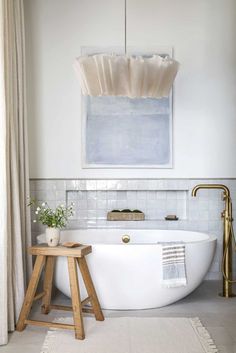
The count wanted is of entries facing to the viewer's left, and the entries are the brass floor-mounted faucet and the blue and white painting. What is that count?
1

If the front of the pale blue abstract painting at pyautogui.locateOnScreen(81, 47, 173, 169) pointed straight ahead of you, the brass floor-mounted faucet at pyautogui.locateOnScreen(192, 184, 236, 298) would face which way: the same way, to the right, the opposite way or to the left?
to the right

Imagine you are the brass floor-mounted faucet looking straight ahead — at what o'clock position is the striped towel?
The striped towel is roughly at 10 o'clock from the brass floor-mounted faucet.

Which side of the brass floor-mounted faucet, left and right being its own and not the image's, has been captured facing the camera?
left

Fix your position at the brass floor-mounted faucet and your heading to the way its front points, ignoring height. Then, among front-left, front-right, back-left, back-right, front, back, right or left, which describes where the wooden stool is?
front-left

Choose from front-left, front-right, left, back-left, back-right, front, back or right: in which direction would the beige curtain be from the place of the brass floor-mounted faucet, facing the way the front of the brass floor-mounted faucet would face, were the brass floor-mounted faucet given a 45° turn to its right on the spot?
left

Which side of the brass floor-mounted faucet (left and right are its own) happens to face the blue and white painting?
front

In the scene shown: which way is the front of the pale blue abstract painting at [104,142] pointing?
toward the camera

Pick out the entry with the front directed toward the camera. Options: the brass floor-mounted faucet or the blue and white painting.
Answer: the blue and white painting

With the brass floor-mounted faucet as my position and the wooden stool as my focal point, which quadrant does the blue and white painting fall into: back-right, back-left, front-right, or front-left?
front-right

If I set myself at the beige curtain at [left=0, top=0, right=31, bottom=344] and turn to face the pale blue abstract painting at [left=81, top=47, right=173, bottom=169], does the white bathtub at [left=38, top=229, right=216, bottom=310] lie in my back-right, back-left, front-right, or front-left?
front-right

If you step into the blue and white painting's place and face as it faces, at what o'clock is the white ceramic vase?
The white ceramic vase is roughly at 1 o'clock from the blue and white painting.

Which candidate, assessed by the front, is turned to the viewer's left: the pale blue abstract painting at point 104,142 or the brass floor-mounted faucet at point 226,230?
the brass floor-mounted faucet
